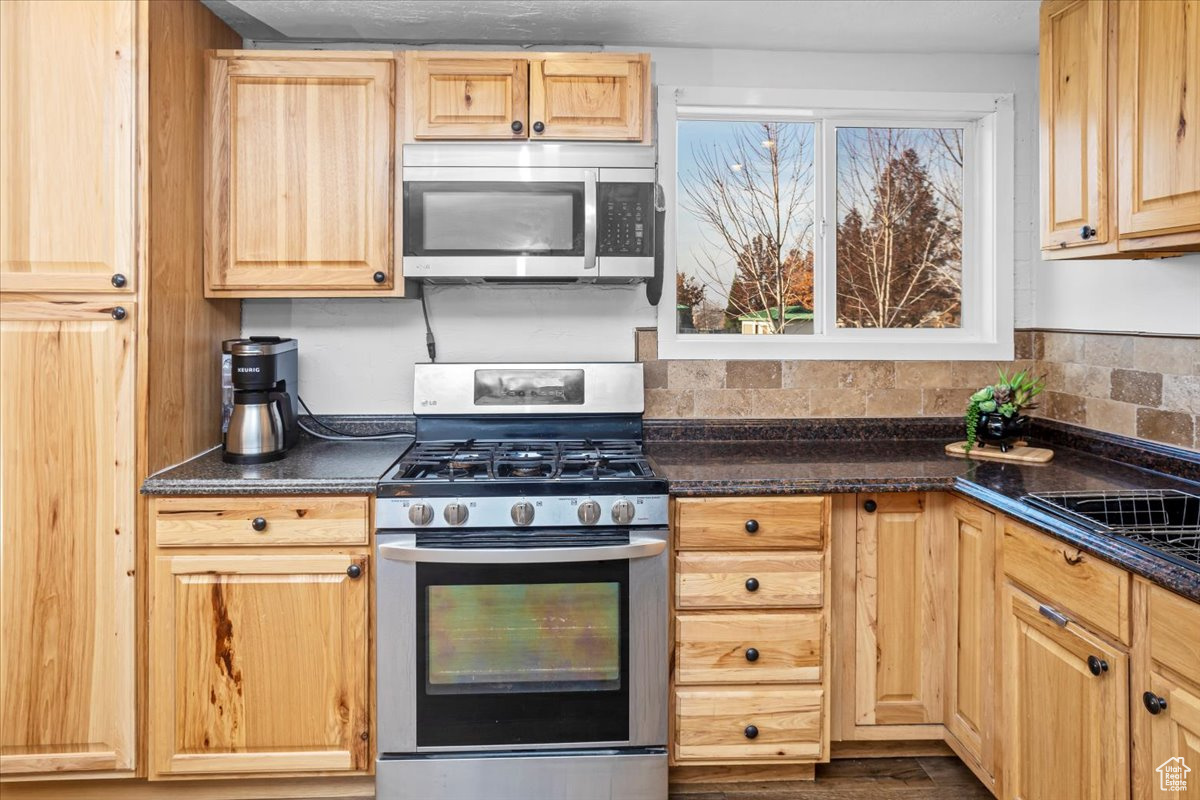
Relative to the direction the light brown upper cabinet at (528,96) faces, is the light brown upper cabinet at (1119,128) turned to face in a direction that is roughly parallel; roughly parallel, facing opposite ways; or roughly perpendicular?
roughly perpendicular

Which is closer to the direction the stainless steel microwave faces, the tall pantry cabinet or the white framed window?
the tall pantry cabinet

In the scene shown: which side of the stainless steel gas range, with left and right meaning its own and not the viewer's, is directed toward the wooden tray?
left

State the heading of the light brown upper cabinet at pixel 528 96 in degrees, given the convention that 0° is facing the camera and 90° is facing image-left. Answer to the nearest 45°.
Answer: approximately 0°

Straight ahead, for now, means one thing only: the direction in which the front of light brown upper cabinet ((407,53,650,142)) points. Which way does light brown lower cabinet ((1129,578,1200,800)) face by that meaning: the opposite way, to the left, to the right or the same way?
to the right

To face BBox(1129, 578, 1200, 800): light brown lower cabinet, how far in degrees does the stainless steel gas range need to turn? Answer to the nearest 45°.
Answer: approximately 45° to its left

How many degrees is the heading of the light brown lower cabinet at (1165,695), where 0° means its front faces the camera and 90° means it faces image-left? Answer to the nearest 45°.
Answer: approximately 45°

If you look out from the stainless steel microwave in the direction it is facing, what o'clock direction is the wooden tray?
The wooden tray is roughly at 9 o'clock from the stainless steel microwave.
